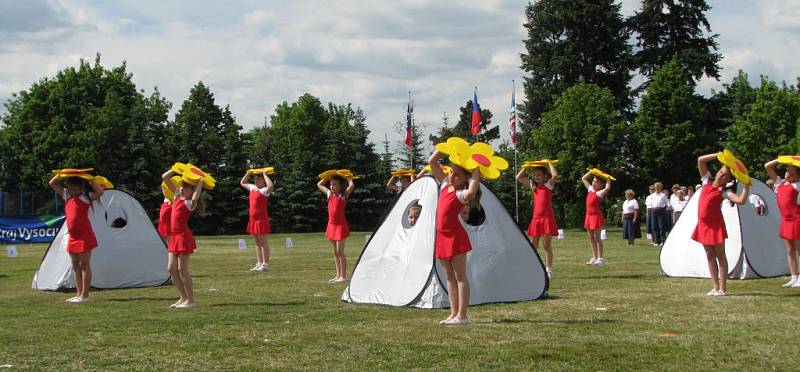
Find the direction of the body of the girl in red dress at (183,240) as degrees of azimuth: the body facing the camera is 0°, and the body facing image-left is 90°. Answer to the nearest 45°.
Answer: approximately 45°

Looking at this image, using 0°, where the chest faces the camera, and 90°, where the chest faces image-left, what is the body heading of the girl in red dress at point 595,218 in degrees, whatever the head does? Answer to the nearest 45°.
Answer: approximately 45°

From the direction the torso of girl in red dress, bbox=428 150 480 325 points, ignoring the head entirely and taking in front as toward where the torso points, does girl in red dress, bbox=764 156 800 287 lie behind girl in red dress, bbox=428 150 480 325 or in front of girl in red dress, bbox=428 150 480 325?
behind

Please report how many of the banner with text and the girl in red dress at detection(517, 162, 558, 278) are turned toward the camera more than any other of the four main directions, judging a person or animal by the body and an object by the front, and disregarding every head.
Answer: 2

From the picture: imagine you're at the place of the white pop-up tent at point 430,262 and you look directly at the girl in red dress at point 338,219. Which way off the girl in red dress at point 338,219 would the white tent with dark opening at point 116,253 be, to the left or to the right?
left

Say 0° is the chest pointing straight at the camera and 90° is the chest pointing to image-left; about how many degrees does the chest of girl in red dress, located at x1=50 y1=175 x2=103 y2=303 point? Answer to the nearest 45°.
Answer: approximately 45°

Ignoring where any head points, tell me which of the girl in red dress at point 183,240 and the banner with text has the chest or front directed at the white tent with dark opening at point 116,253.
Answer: the banner with text

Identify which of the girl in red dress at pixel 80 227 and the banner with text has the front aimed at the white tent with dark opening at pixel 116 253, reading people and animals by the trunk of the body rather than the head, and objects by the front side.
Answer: the banner with text

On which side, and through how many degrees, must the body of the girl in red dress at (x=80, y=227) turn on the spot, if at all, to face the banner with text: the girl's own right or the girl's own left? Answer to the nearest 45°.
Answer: approximately 135° to the girl's own right

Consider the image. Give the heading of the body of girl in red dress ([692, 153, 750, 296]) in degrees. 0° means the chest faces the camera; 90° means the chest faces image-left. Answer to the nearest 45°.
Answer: approximately 45°
